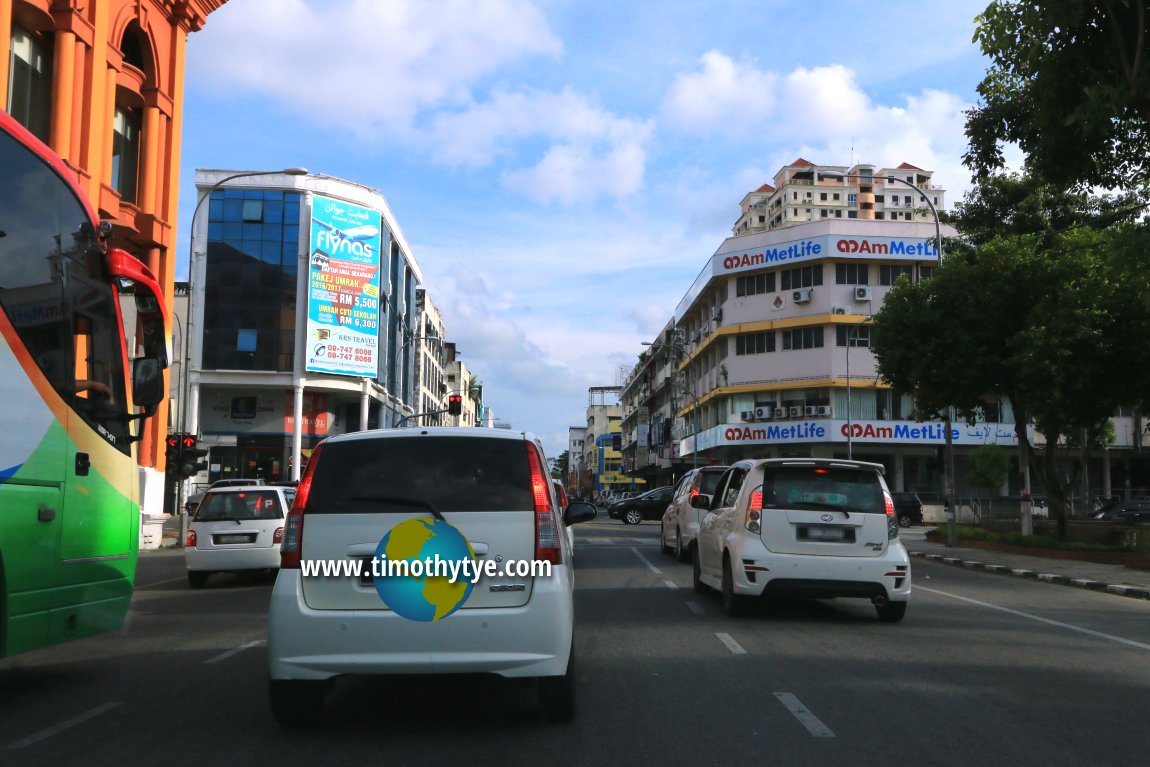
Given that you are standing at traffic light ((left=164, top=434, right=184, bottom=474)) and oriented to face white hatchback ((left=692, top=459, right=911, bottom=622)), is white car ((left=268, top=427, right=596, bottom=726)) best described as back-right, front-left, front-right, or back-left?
front-right

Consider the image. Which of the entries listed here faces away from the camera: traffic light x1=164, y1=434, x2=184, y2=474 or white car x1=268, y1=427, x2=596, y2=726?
the white car

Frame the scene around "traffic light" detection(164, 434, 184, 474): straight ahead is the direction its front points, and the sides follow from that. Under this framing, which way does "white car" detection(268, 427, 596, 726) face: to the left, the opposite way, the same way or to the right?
the opposite way

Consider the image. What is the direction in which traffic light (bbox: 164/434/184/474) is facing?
toward the camera

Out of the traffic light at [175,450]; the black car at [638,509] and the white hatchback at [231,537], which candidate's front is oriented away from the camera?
the white hatchback

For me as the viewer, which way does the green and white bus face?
facing away from the viewer and to the right of the viewer

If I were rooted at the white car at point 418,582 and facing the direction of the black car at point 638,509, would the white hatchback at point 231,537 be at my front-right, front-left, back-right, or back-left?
front-left

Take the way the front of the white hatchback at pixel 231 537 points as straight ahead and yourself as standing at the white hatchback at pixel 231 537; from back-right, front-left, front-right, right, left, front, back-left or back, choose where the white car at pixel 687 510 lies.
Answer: right

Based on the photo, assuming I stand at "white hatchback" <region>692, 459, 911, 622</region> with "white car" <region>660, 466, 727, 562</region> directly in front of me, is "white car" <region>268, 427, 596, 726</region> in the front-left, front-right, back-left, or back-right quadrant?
back-left

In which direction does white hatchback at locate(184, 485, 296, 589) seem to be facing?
away from the camera

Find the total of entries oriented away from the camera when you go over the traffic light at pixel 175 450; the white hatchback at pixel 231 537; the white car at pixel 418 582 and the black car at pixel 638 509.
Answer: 2

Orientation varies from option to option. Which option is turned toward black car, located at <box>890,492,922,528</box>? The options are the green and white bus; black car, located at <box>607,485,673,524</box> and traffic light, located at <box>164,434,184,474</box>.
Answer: the green and white bus

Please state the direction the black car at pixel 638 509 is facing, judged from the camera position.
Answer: facing the viewer and to the left of the viewer

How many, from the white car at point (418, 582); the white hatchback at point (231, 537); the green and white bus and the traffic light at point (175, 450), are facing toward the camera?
1

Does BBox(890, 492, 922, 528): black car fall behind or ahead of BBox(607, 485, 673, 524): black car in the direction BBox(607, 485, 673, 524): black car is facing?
behind

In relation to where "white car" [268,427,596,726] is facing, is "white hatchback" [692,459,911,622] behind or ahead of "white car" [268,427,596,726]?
ahead

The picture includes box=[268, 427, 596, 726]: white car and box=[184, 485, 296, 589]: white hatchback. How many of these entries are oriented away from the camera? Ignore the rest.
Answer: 2

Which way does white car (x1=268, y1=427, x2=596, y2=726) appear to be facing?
away from the camera

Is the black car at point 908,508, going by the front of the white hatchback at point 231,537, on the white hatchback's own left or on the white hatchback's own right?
on the white hatchback's own right

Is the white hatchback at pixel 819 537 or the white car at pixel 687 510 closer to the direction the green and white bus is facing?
the white car

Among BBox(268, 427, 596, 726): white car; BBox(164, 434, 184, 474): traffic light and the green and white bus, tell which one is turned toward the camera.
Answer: the traffic light
